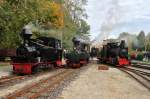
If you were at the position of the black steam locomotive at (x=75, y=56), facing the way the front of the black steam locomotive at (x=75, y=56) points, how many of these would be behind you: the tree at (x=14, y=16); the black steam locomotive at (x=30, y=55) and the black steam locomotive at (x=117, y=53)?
1

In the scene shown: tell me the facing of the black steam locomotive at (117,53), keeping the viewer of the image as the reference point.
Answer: facing the viewer and to the right of the viewer

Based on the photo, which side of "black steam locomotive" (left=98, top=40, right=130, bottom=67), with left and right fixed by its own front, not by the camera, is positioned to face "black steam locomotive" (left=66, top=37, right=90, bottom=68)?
right

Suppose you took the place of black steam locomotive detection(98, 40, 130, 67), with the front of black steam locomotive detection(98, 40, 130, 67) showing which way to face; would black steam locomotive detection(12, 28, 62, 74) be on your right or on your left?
on your right

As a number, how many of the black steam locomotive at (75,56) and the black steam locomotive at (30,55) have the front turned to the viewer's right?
0

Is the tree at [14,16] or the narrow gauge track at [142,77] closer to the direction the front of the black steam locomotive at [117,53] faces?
the narrow gauge track
